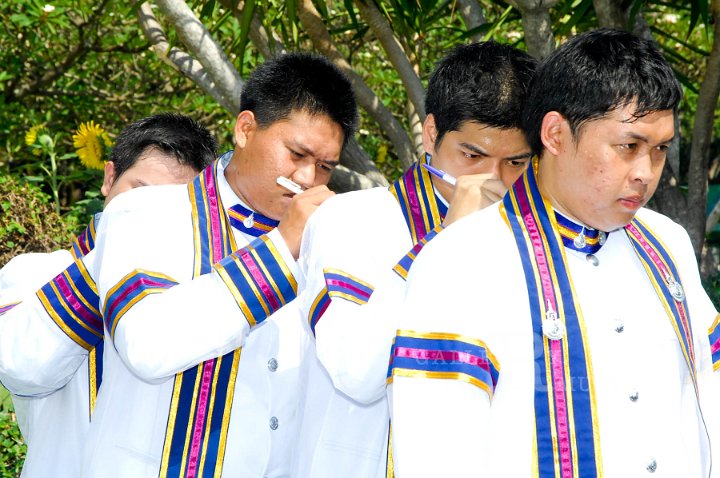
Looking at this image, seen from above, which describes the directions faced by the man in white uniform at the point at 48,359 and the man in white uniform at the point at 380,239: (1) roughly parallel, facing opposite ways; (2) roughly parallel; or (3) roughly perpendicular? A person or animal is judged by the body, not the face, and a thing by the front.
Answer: roughly parallel

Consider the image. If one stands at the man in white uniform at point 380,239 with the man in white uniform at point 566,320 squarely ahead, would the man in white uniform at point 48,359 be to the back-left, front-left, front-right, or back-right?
back-right

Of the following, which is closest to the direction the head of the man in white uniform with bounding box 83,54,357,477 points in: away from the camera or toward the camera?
toward the camera

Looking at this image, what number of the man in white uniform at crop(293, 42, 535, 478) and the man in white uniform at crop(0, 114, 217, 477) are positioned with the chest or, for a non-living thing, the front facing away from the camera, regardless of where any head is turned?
0

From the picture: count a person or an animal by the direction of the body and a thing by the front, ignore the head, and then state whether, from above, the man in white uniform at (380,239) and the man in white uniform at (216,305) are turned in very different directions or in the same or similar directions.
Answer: same or similar directions

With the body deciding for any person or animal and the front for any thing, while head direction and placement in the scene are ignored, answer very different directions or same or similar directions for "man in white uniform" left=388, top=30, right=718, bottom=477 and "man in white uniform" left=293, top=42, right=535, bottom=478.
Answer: same or similar directions

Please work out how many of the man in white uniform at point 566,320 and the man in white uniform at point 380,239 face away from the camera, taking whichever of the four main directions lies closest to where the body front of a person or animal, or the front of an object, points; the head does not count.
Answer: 0
